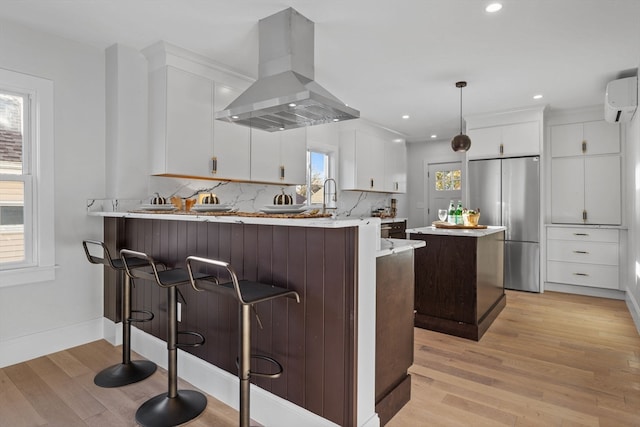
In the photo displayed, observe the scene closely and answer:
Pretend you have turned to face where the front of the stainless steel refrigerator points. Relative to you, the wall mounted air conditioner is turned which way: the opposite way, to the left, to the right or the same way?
to the right

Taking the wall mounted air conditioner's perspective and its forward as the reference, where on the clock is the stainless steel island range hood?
The stainless steel island range hood is roughly at 10 o'clock from the wall mounted air conditioner.

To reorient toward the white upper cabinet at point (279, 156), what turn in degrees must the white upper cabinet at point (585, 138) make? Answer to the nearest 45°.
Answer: approximately 45° to its right

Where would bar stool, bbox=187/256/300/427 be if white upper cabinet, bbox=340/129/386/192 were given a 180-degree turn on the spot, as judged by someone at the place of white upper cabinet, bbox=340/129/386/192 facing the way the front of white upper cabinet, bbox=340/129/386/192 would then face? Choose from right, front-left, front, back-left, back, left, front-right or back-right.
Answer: back-left

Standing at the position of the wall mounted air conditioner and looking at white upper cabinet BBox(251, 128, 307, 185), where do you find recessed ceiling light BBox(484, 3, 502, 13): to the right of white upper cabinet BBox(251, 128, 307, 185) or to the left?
left

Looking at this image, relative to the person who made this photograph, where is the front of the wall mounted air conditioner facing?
facing to the left of the viewer

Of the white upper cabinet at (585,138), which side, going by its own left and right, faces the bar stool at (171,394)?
front

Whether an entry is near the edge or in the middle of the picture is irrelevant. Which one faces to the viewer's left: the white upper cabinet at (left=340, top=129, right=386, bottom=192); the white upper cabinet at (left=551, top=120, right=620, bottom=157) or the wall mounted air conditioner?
the wall mounted air conditioner

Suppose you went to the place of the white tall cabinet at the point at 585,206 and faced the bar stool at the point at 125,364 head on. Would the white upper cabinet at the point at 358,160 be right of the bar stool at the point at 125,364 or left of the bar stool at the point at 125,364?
right

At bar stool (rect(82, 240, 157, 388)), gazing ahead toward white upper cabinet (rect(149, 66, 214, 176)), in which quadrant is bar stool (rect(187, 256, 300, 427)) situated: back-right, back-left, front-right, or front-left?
back-right

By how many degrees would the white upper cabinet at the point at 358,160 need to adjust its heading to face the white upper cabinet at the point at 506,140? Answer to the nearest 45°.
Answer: approximately 45° to its left
